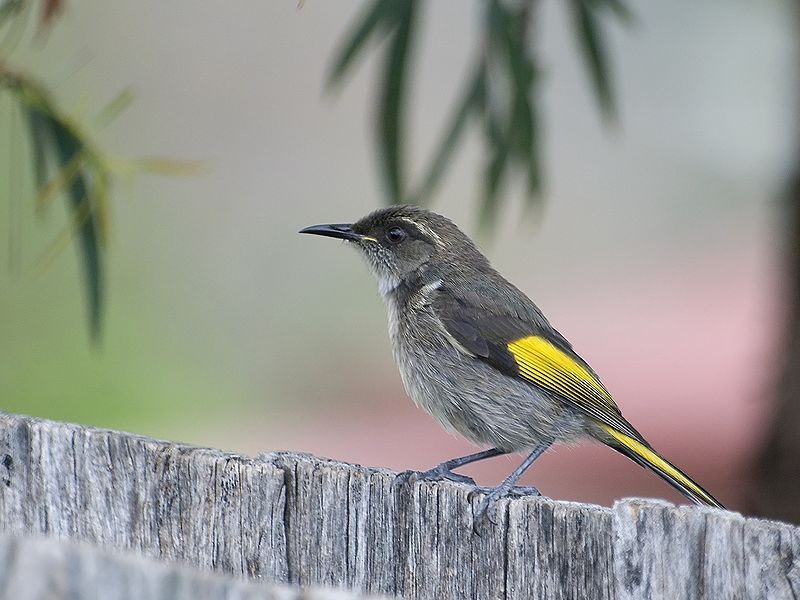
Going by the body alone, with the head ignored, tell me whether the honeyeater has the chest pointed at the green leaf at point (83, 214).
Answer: yes

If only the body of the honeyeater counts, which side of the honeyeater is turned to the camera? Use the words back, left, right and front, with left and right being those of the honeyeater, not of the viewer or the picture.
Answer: left

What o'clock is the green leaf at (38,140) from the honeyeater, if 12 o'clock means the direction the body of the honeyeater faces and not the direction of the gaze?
The green leaf is roughly at 12 o'clock from the honeyeater.
